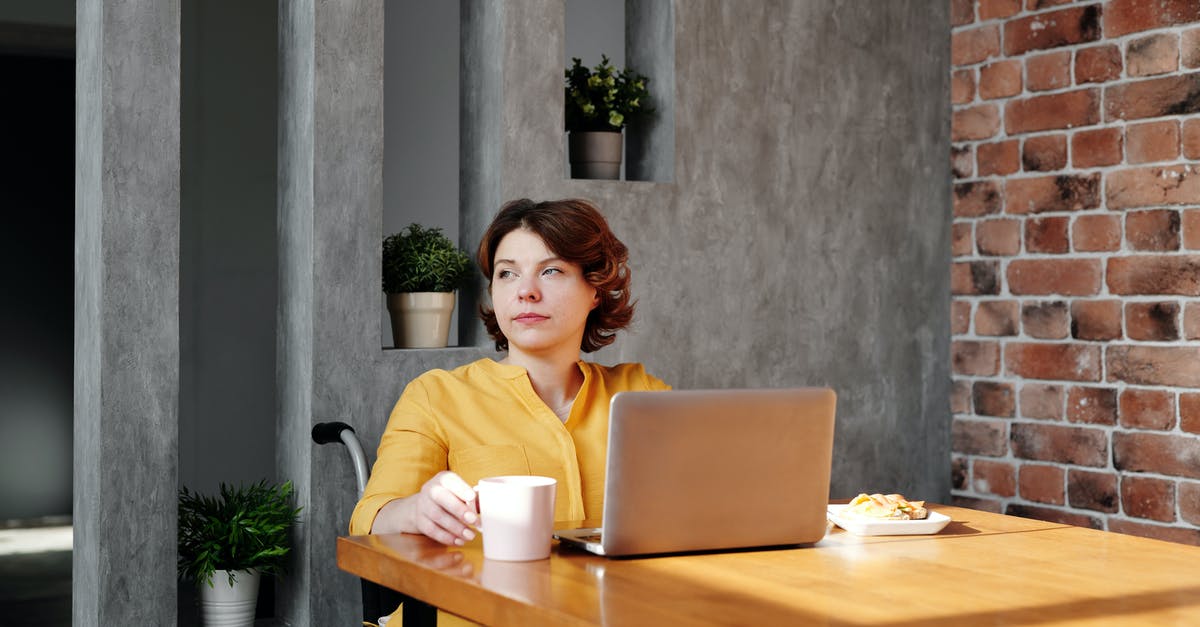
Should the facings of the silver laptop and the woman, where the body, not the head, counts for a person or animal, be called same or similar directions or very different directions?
very different directions

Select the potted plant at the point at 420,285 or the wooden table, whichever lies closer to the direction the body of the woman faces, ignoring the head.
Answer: the wooden table

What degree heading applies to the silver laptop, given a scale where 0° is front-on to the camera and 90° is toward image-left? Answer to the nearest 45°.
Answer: approximately 135°

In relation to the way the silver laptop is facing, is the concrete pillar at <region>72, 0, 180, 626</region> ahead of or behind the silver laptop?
ahead

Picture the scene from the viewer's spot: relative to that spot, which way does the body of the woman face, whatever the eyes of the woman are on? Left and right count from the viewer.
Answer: facing the viewer and to the right of the viewer

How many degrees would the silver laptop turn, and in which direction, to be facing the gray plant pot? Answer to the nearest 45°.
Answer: approximately 45° to its right

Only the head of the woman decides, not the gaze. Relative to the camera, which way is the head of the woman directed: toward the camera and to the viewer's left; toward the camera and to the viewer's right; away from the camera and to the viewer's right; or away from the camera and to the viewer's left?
toward the camera and to the viewer's left
